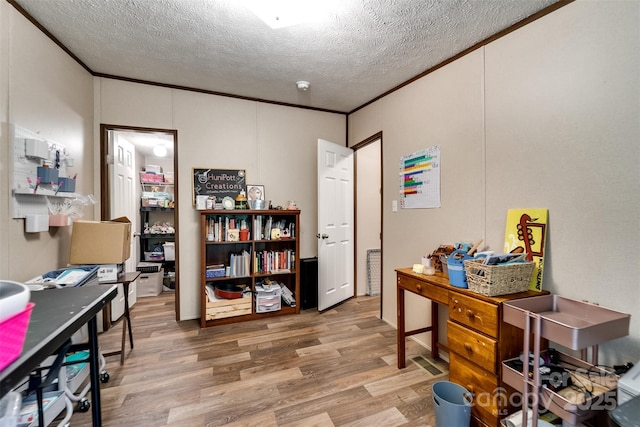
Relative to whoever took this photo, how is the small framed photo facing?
facing the viewer

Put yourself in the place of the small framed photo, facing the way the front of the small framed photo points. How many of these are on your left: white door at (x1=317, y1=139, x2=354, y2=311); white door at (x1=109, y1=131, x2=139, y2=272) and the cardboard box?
1

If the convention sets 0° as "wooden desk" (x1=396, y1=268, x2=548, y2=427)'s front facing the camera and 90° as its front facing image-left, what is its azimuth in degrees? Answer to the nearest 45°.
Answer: approximately 45°

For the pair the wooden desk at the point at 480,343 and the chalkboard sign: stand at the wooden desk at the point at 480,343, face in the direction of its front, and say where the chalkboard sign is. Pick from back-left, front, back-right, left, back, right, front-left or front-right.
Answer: front-right

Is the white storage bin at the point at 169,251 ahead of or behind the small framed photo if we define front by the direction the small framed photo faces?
behind

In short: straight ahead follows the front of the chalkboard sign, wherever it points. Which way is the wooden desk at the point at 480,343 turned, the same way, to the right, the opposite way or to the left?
to the right

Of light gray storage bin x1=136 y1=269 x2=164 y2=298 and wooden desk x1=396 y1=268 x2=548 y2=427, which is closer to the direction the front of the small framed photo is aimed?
the wooden desk

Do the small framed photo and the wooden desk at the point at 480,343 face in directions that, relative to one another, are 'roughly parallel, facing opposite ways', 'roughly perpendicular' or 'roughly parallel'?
roughly perpendicular

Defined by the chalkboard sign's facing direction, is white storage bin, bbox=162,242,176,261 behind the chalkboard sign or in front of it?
behind

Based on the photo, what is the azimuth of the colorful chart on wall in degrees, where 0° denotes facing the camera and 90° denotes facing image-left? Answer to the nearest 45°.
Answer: approximately 45°

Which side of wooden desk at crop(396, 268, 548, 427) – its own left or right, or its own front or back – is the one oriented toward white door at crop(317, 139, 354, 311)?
right

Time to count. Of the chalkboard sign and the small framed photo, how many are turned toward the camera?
2
